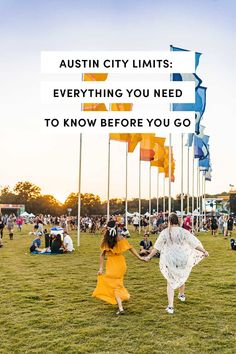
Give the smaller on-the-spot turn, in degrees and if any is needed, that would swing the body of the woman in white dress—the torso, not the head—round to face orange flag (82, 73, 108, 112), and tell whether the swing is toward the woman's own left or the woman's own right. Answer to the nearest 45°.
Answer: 0° — they already face it

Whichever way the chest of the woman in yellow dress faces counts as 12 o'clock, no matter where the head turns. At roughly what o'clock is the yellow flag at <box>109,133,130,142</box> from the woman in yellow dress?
The yellow flag is roughly at 12 o'clock from the woman in yellow dress.

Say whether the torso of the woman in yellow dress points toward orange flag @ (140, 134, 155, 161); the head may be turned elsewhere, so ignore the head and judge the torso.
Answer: yes

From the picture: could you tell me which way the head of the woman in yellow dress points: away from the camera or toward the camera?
away from the camera

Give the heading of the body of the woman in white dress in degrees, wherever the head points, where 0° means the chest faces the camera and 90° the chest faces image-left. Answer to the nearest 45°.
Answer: approximately 180°

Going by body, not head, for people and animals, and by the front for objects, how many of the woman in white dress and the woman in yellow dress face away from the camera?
2

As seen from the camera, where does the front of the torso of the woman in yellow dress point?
away from the camera

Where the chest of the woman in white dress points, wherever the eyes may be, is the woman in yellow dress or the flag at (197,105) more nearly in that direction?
the flag

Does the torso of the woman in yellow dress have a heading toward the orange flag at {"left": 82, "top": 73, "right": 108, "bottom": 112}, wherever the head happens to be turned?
yes

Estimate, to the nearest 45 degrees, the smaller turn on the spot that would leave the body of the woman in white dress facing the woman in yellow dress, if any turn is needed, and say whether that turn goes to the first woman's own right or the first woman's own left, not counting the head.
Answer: approximately 90° to the first woman's own left

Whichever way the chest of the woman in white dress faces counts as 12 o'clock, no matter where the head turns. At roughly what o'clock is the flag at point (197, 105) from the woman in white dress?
The flag is roughly at 12 o'clock from the woman in white dress.
